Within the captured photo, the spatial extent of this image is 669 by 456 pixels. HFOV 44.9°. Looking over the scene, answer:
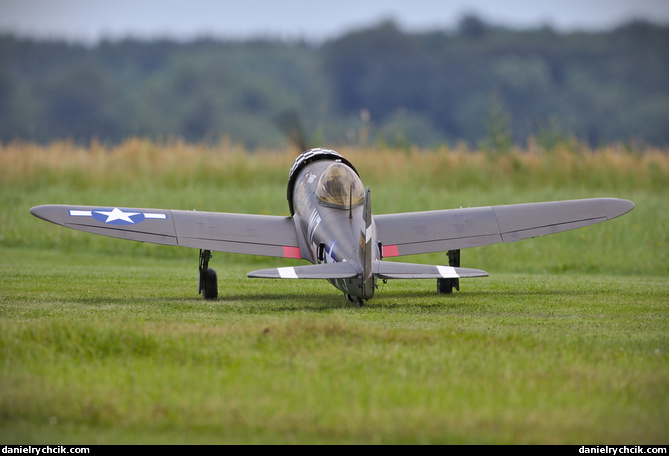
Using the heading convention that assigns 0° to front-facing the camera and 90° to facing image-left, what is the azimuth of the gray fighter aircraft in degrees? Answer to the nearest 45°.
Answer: approximately 180°
